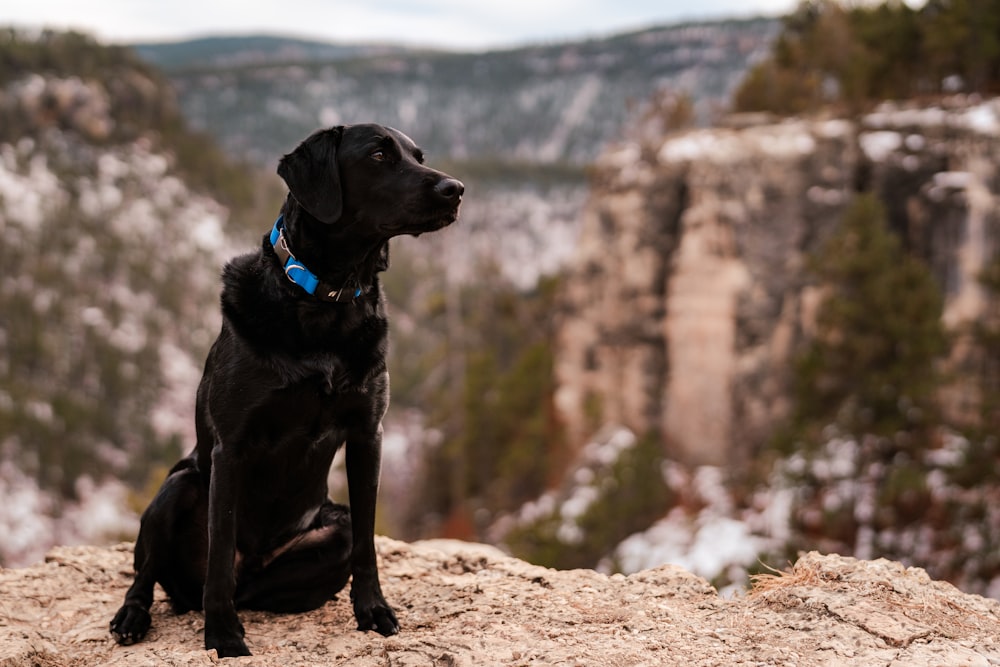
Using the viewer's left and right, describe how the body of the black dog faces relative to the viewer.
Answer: facing the viewer and to the right of the viewer

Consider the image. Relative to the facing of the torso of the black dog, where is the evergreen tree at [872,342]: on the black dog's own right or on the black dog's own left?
on the black dog's own left
